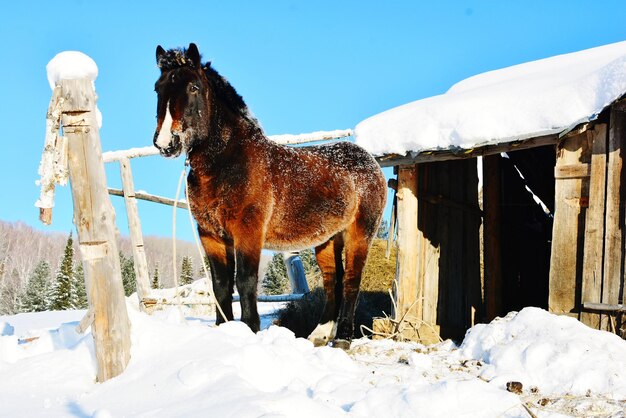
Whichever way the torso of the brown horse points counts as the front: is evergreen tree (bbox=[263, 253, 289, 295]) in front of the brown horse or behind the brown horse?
behind

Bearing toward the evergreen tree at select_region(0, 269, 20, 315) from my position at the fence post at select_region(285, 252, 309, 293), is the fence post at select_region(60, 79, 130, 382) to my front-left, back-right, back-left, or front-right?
back-left

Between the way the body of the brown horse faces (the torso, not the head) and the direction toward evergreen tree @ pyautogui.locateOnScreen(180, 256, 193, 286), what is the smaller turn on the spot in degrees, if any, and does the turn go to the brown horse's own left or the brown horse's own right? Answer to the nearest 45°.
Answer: approximately 135° to the brown horse's own right

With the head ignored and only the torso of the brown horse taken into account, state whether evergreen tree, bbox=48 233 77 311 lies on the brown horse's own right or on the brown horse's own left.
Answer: on the brown horse's own right

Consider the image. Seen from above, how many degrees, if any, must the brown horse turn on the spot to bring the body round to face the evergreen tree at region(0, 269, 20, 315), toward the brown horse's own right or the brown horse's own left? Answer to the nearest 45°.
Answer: approximately 90° to the brown horse's own right

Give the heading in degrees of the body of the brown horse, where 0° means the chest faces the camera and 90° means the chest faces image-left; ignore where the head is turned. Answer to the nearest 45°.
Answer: approximately 45°

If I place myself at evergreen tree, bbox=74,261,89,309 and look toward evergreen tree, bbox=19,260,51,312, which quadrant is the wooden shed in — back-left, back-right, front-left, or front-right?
back-left

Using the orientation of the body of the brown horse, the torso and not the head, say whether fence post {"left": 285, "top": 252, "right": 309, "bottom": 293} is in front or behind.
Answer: behind

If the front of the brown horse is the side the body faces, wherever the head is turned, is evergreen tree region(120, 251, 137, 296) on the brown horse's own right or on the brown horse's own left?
on the brown horse's own right

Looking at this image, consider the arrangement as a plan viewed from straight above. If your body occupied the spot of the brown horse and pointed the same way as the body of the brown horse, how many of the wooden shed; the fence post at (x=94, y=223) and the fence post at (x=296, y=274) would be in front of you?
1
